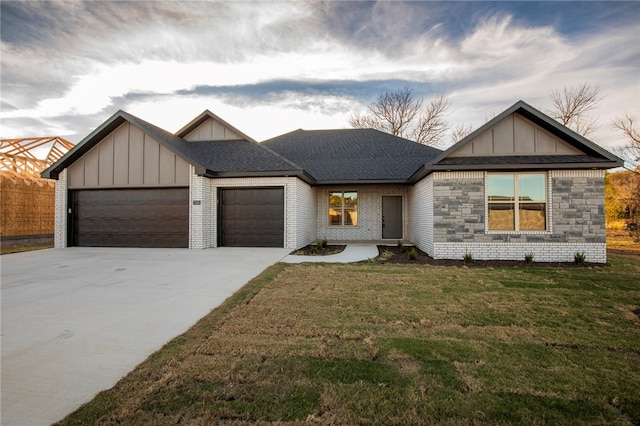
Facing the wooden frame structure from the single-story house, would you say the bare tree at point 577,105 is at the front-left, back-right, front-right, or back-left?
back-right

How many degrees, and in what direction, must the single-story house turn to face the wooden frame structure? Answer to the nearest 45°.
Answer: approximately 90° to its right

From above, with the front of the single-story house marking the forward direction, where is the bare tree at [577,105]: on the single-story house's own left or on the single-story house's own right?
on the single-story house's own left

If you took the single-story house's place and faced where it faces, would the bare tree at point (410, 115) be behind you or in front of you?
behind

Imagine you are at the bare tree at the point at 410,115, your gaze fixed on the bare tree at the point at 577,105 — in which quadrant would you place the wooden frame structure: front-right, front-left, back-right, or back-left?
back-right

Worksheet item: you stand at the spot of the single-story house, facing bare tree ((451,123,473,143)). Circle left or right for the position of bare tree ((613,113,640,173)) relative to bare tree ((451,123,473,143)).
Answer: right

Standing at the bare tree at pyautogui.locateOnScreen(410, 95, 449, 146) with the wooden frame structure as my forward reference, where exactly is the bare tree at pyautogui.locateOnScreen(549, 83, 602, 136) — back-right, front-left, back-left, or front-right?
back-left

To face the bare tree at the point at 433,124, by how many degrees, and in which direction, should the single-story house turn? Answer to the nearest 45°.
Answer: approximately 135° to its left

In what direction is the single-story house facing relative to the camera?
toward the camera

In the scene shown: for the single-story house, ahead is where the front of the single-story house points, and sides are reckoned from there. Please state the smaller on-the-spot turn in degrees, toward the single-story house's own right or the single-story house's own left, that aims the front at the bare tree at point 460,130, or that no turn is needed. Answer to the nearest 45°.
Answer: approximately 135° to the single-story house's own left

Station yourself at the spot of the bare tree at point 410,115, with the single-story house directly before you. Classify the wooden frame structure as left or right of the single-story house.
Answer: right

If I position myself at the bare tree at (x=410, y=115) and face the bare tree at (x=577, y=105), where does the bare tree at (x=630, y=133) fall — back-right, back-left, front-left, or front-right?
front-right

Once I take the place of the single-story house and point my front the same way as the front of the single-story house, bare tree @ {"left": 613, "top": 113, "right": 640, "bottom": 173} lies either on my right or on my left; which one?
on my left
